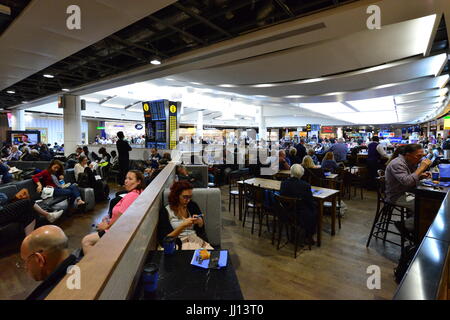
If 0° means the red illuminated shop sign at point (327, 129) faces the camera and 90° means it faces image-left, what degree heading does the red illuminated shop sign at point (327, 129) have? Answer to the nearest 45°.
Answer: approximately 0°

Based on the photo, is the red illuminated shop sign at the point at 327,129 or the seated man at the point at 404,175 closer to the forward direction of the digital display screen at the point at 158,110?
the seated man

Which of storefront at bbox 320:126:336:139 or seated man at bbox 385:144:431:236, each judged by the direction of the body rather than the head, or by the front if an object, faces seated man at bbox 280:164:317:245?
the storefront

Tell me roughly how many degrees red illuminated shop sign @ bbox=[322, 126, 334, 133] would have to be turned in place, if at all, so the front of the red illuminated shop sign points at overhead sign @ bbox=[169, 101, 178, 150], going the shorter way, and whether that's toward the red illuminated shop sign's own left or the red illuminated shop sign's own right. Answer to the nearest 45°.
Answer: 0° — it already faces it
